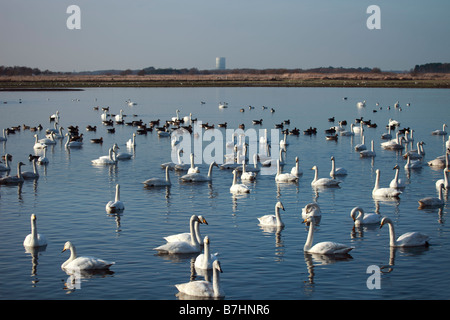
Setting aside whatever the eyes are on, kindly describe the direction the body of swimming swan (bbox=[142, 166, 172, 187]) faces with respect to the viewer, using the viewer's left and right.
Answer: facing to the right of the viewer

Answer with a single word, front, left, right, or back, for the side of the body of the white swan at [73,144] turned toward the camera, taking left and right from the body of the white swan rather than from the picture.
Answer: left

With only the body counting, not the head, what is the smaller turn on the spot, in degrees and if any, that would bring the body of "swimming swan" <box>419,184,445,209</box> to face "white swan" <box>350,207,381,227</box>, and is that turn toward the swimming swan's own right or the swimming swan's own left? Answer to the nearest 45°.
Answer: approximately 135° to the swimming swan's own right

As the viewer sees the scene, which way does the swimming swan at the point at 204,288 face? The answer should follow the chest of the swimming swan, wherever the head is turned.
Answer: to the viewer's right

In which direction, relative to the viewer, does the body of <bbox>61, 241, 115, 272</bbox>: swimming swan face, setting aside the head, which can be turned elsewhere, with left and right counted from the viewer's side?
facing to the left of the viewer

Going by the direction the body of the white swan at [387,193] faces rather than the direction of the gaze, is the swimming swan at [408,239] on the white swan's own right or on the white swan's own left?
on the white swan's own left

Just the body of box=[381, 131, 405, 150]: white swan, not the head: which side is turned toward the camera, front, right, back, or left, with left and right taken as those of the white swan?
right

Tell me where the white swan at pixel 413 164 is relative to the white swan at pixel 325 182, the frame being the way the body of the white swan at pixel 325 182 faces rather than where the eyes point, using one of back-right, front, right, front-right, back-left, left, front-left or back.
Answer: back-right

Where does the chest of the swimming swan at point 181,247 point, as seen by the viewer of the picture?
to the viewer's right

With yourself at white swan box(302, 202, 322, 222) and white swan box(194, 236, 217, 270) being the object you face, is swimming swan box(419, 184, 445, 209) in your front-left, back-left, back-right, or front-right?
back-left

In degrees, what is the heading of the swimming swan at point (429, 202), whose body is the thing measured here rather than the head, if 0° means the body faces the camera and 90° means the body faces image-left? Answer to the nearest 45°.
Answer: approximately 270°

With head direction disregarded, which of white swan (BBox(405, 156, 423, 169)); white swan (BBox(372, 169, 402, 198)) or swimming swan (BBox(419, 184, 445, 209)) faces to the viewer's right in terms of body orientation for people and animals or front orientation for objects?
the swimming swan

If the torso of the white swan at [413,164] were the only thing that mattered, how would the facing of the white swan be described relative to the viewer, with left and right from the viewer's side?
facing to the left of the viewer

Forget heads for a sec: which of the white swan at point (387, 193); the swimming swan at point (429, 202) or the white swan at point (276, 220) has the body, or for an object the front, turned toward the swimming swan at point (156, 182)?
the white swan at point (387, 193)
